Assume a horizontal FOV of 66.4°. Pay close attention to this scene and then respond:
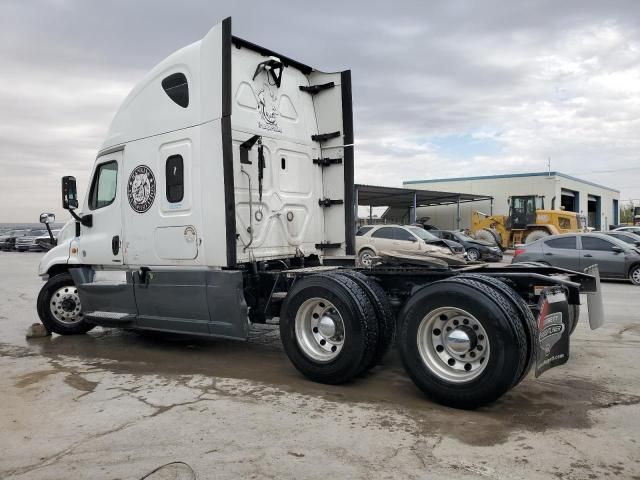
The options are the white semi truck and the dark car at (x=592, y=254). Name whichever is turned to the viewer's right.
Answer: the dark car

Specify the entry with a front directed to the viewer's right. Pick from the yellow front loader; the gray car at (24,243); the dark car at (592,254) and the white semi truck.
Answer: the dark car at (592,254)

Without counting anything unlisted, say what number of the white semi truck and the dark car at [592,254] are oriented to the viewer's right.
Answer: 1

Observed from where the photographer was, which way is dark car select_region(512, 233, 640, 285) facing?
facing to the right of the viewer

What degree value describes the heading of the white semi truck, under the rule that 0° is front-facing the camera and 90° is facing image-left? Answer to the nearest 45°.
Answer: approximately 135°

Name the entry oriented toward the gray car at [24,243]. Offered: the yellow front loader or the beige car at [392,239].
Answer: the yellow front loader

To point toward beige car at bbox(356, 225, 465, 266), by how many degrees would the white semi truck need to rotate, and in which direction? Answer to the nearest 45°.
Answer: approximately 45° to its right

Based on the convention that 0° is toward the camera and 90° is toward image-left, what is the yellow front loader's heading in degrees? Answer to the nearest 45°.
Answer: approximately 90°
